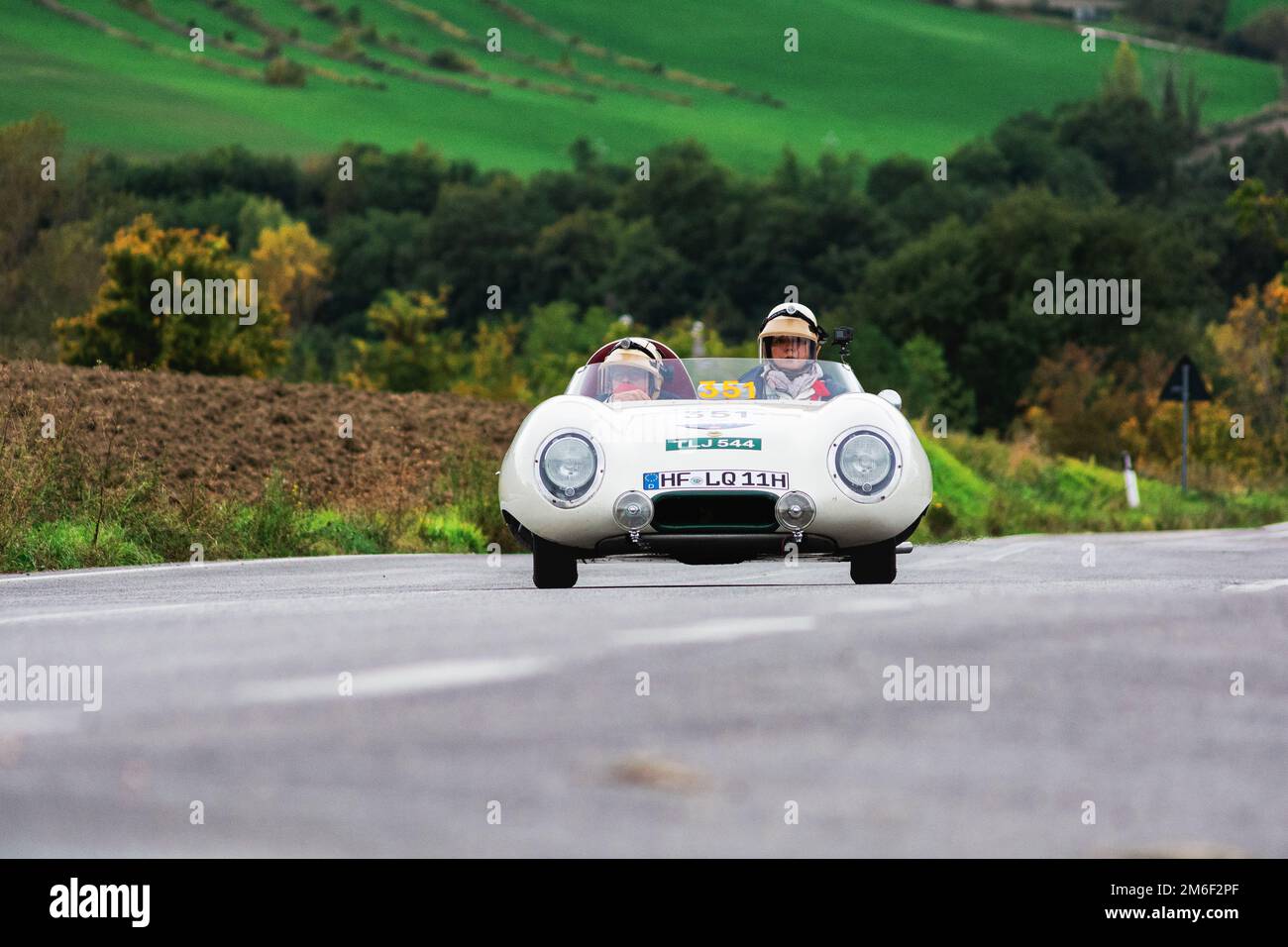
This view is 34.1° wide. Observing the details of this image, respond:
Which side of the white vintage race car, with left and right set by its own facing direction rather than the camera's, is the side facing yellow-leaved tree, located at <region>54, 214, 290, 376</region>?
back

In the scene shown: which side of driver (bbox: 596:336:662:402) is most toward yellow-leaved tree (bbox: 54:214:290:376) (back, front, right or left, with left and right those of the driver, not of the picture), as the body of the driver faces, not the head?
back

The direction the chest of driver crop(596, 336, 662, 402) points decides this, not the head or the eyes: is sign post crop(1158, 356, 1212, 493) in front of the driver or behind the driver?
behind

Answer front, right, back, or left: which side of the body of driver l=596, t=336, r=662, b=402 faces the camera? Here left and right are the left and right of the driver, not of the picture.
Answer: front

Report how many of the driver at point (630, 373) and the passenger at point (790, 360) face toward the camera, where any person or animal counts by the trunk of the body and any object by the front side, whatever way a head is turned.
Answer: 2

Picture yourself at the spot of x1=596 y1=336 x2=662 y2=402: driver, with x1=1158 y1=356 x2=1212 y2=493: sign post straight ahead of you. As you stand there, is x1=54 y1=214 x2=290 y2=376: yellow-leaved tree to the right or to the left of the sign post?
left

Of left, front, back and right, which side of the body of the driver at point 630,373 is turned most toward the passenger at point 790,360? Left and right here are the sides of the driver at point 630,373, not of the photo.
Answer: left

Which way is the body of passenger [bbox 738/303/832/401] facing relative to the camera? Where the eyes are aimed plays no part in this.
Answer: toward the camera

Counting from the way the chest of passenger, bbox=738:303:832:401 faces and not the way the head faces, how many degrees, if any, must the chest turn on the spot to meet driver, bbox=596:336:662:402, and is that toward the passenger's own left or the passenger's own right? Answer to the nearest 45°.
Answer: approximately 90° to the passenger's own right
